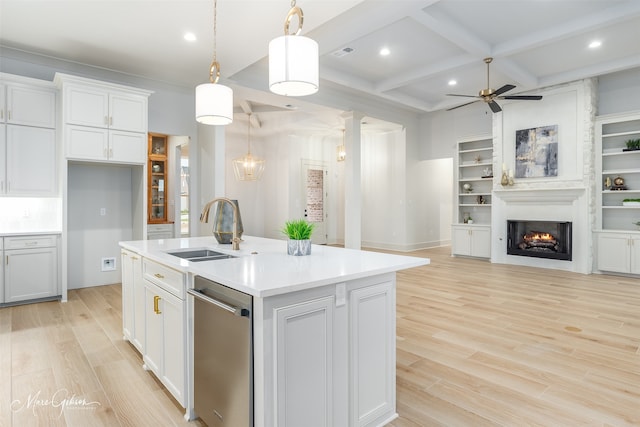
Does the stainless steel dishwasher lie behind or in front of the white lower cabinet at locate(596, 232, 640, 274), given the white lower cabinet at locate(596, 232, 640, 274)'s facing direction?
in front

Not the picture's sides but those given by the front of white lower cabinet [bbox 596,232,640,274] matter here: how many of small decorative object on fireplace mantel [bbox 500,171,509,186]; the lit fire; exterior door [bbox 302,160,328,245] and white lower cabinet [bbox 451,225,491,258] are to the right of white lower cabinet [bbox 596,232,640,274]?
4

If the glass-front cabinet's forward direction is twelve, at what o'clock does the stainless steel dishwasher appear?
The stainless steel dishwasher is roughly at 12 o'clock from the glass-front cabinet.

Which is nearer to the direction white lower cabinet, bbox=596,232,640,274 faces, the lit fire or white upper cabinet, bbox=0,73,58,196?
the white upper cabinet

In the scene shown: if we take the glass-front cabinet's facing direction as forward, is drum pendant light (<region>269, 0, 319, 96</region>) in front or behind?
in front

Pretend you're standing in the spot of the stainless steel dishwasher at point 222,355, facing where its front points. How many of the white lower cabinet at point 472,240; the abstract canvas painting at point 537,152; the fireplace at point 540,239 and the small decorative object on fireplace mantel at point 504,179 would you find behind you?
4

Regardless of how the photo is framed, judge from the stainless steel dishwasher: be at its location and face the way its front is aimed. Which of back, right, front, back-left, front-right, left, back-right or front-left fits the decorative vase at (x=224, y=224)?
back-right

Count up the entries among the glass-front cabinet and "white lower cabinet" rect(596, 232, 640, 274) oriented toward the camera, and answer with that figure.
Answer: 2

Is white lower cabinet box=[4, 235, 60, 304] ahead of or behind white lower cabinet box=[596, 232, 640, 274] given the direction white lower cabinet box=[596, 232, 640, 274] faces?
ahead

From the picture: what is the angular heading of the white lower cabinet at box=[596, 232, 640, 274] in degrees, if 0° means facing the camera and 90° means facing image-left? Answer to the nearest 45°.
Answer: approximately 0°

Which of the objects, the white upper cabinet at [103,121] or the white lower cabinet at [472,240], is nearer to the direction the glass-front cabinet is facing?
the white upper cabinet

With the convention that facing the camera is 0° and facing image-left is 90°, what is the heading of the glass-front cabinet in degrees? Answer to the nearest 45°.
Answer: approximately 0°

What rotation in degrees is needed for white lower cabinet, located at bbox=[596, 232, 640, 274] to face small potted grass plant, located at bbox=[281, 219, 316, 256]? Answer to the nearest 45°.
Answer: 0° — it already faces it

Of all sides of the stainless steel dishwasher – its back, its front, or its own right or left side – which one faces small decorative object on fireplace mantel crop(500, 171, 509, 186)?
back
